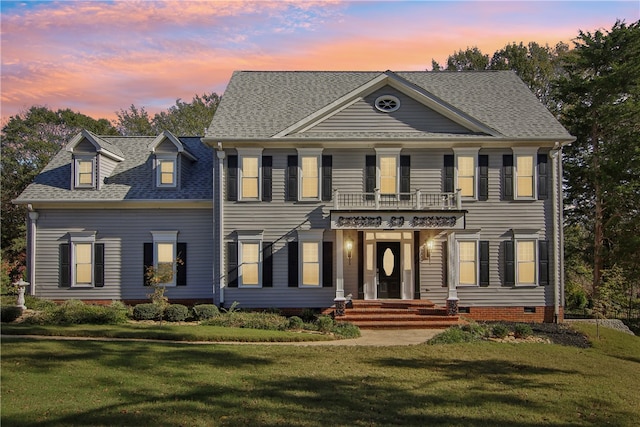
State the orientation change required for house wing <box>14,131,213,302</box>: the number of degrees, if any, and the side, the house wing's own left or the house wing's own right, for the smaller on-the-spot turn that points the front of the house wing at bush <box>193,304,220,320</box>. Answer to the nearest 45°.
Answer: approximately 45° to the house wing's own left

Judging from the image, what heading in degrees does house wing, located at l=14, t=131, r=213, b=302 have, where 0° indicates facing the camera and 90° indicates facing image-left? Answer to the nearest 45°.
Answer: approximately 0°

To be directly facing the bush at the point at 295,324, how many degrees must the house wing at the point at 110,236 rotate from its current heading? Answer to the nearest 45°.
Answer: approximately 45° to its left

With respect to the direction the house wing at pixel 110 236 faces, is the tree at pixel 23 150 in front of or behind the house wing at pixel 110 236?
behind

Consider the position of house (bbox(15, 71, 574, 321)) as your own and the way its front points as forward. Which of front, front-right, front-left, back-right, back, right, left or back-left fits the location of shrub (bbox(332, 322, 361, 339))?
front

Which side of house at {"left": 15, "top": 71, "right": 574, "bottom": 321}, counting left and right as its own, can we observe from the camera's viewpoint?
front

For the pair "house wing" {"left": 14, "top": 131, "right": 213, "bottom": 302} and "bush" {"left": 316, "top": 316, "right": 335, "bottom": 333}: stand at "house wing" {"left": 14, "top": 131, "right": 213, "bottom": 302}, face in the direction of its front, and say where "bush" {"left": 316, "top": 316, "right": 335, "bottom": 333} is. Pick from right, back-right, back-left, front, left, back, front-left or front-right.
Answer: front-left

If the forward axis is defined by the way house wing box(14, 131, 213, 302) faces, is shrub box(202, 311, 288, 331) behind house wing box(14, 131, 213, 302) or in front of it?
in front

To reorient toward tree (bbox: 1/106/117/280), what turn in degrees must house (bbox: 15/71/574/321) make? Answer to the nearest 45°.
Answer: approximately 135° to its right
